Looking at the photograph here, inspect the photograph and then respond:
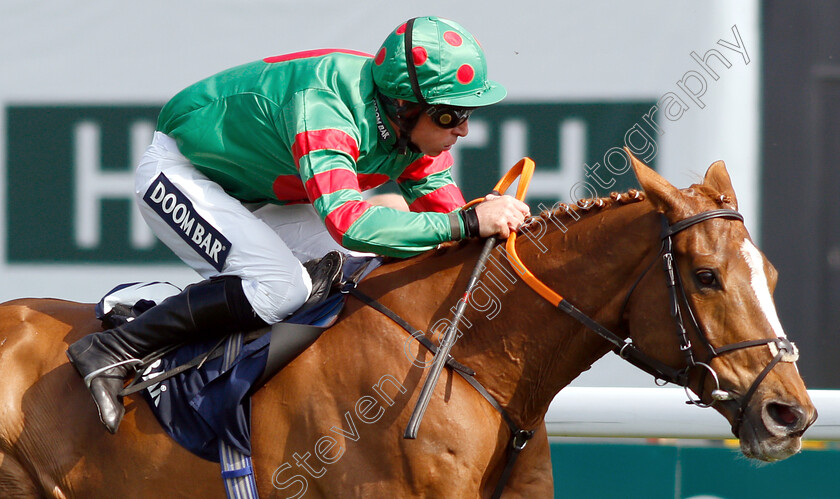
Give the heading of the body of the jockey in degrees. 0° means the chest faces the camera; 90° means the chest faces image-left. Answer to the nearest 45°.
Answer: approximately 270°

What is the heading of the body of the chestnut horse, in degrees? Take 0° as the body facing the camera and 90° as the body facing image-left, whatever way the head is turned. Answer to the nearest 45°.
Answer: approximately 270°

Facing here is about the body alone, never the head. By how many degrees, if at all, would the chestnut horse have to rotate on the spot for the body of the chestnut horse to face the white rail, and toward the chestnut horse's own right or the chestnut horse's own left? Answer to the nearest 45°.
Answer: approximately 45° to the chestnut horse's own left
